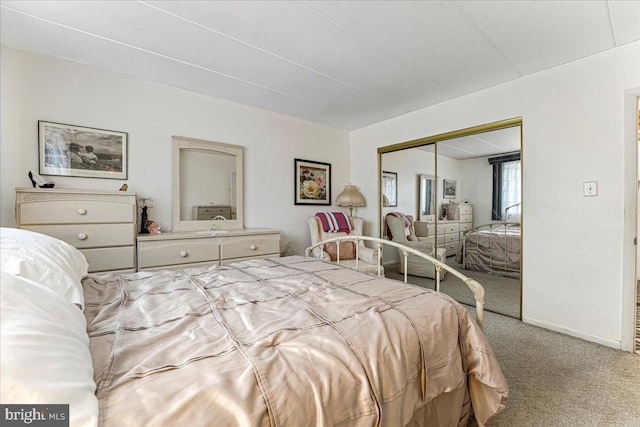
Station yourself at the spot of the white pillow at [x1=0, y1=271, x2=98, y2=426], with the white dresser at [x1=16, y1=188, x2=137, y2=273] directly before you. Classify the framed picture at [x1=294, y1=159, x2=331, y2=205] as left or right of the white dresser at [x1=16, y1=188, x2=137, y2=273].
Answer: right

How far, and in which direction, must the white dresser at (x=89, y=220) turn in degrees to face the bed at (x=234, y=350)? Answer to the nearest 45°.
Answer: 0° — it already faces it

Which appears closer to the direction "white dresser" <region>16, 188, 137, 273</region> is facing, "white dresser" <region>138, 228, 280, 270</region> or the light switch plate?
the light switch plate

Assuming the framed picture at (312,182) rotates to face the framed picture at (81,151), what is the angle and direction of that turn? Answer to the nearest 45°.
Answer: approximately 90° to its right

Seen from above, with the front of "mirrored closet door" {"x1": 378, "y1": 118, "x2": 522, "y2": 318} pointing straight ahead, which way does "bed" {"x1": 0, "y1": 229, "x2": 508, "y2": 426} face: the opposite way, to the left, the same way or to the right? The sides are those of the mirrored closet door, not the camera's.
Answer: the opposite way

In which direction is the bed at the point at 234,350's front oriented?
to the viewer's right

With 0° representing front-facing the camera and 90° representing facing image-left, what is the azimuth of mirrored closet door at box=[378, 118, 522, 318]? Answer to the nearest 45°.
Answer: approximately 45°

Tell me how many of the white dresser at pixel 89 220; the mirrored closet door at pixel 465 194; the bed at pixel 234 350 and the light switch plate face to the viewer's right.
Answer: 1

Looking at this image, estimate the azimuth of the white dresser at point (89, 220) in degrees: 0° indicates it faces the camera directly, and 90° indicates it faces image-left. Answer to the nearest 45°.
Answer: approximately 0°

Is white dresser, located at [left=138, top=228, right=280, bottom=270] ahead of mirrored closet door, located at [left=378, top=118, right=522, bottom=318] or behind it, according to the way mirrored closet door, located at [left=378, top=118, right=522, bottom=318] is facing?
ahead

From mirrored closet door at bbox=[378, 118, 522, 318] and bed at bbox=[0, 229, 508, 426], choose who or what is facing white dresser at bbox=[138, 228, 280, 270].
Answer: the mirrored closet door

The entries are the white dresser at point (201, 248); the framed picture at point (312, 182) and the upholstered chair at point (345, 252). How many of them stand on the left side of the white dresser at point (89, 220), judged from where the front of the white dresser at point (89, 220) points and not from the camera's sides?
3

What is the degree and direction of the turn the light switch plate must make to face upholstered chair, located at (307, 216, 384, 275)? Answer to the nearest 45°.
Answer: approximately 90° to its right

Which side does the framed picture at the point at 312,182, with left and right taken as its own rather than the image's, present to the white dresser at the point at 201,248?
right

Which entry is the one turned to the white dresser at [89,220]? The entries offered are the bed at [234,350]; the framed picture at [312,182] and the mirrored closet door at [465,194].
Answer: the mirrored closet door
